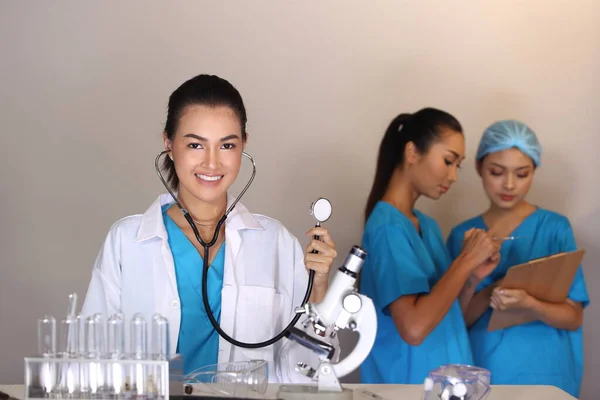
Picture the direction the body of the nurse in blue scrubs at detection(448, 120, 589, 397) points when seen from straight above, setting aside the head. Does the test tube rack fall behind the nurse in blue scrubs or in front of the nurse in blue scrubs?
in front

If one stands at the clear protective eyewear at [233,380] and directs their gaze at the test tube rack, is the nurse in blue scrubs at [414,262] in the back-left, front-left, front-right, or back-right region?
back-right

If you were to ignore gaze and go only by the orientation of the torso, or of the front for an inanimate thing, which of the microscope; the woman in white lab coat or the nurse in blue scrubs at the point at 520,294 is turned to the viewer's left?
the microscope
